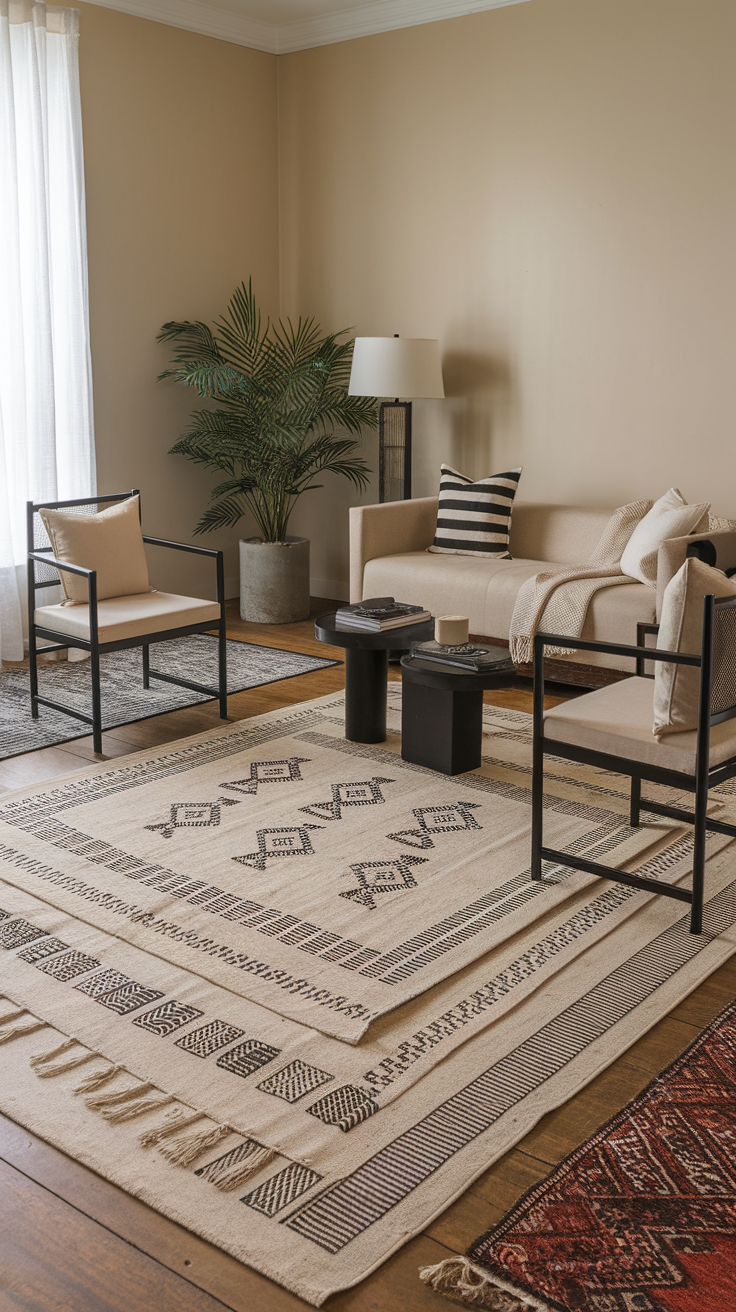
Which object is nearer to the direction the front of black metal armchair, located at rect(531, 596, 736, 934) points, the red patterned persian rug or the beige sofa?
the beige sofa

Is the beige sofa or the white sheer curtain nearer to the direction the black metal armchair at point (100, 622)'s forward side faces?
the beige sofa

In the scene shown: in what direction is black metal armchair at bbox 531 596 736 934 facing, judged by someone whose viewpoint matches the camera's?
facing away from the viewer and to the left of the viewer

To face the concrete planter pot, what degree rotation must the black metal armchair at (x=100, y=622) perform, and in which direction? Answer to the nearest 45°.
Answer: approximately 90° to its left

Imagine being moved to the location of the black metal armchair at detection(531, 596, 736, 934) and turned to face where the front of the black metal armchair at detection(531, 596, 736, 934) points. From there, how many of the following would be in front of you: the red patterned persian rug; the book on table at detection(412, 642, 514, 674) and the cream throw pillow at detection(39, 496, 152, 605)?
2

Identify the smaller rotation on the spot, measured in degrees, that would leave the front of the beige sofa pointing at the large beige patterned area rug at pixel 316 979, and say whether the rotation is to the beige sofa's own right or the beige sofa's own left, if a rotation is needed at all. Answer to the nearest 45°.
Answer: approximately 45° to the beige sofa's own left

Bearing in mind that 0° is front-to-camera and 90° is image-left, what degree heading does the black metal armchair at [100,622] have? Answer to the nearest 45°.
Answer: approximately 315°

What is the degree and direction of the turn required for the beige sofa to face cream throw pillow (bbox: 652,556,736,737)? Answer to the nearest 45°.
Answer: approximately 45° to its left

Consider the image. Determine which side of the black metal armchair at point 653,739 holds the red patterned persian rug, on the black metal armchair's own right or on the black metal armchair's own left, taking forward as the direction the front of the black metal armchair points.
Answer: on the black metal armchair's own left

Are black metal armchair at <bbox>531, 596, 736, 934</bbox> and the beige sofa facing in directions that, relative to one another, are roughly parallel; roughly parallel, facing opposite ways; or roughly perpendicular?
roughly perpendicular
